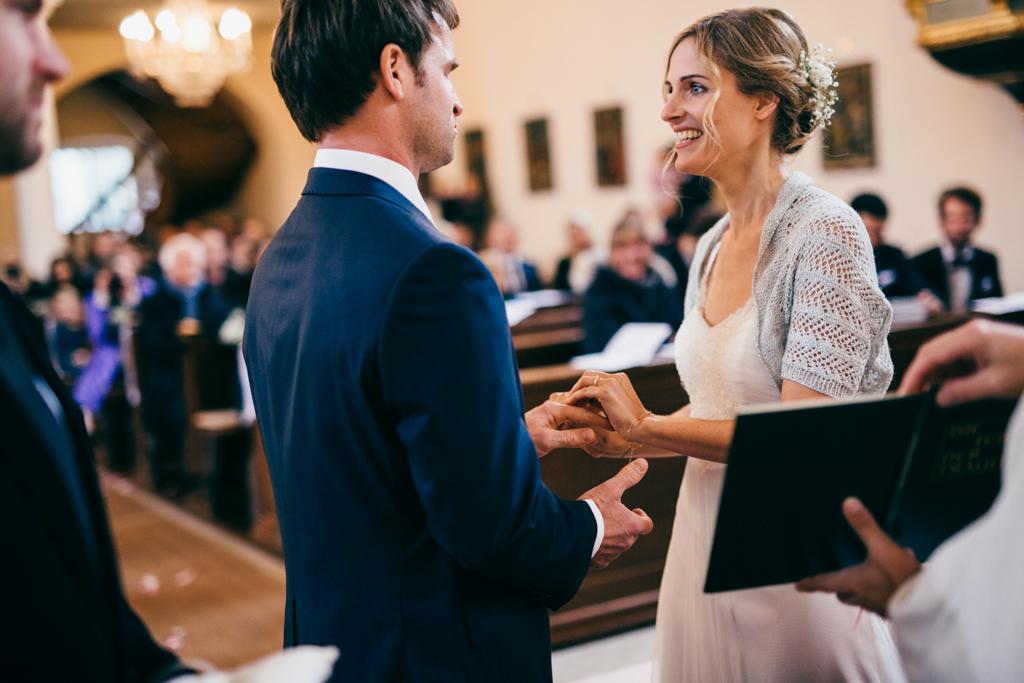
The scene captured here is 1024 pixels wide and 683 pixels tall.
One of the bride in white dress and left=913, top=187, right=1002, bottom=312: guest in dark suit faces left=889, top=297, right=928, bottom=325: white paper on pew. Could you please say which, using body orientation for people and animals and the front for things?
the guest in dark suit

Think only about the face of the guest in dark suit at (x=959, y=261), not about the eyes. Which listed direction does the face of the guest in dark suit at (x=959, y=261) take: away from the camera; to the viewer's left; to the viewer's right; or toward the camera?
toward the camera

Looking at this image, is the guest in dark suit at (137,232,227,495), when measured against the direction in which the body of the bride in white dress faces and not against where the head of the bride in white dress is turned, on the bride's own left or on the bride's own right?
on the bride's own right

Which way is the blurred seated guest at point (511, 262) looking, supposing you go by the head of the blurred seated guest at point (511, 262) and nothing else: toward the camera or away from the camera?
toward the camera

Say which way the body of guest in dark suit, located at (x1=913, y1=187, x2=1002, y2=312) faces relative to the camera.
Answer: toward the camera

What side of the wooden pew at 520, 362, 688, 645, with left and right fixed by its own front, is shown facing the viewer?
front

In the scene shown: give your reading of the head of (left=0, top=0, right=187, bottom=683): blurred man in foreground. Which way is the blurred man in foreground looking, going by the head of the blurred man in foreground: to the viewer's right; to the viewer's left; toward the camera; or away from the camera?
to the viewer's right

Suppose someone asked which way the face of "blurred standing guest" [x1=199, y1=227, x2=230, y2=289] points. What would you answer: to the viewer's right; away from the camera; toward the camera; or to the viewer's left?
toward the camera

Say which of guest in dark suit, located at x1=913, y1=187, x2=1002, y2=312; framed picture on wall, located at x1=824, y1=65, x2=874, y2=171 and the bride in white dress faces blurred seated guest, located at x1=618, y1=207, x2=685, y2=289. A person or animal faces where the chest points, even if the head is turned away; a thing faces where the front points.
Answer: the framed picture on wall

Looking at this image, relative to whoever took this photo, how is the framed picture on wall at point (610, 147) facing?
facing the viewer and to the left of the viewer

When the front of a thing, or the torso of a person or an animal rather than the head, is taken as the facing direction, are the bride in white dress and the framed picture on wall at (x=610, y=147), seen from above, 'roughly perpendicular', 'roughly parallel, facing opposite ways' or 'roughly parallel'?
roughly parallel

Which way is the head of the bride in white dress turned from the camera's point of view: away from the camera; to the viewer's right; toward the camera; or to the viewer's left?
to the viewer's left

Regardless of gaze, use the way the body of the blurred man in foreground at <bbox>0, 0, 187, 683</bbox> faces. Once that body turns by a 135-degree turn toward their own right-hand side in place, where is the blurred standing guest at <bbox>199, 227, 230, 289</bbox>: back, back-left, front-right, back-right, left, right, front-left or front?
back-right

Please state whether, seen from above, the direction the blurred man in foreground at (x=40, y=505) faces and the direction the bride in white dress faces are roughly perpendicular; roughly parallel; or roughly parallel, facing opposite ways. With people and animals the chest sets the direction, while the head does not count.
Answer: roughly parallel, facing opposite ways

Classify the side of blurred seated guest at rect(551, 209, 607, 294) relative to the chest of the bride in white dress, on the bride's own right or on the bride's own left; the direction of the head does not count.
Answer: on the bride's own right

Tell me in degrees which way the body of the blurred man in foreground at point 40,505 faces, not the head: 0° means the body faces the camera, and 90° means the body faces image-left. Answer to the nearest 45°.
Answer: approximately 270°

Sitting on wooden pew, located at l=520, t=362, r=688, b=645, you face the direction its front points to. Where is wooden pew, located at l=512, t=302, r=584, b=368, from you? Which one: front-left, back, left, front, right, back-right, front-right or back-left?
back

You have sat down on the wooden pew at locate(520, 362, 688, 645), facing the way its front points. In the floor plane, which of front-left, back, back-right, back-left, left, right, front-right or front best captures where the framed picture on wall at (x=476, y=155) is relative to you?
back
